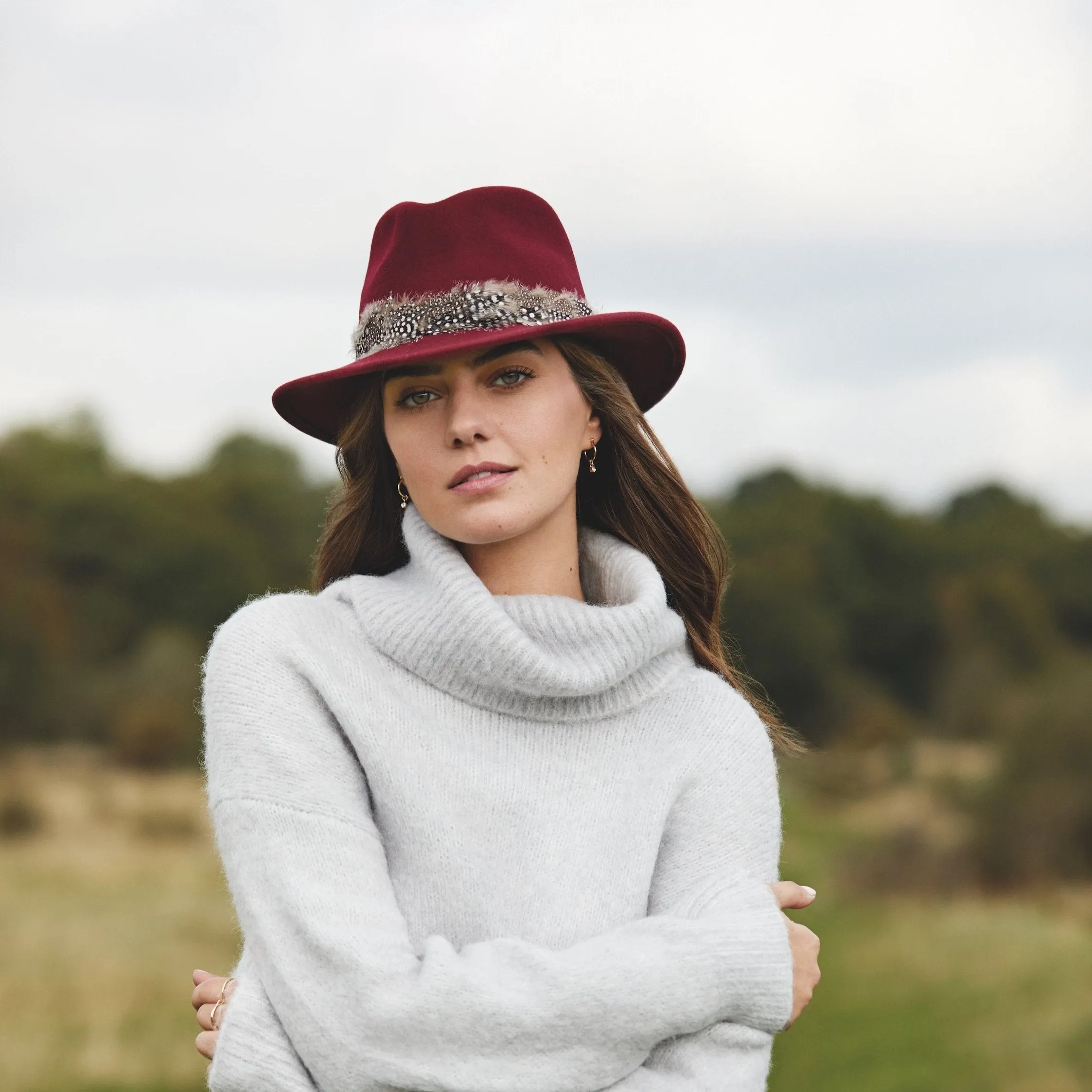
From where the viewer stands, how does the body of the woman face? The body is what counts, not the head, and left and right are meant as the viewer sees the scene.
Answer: facing the viewer
